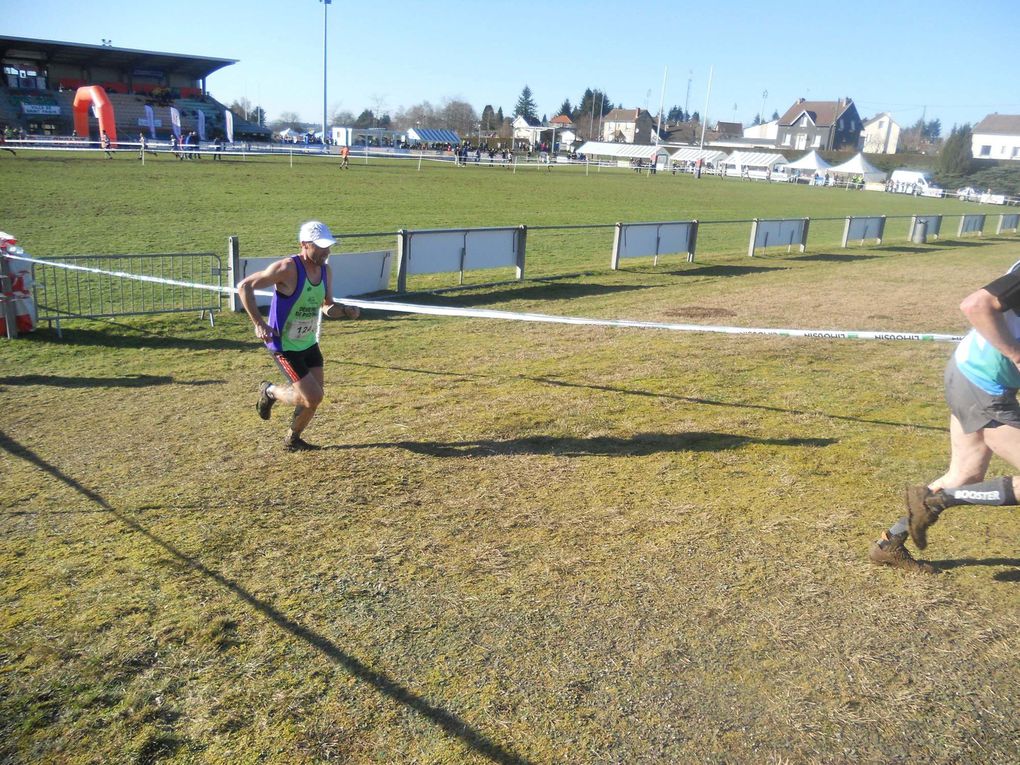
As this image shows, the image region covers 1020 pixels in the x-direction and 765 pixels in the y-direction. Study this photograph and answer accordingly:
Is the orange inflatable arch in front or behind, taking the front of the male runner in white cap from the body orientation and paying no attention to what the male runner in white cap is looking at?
behind

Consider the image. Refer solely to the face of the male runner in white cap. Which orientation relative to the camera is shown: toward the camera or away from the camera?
toward the camera

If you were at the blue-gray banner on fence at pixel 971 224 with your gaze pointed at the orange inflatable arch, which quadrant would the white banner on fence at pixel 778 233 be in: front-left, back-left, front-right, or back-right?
front-left

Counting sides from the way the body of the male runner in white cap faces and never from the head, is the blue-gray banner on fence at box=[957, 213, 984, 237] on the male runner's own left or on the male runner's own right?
on the male runner's own left
